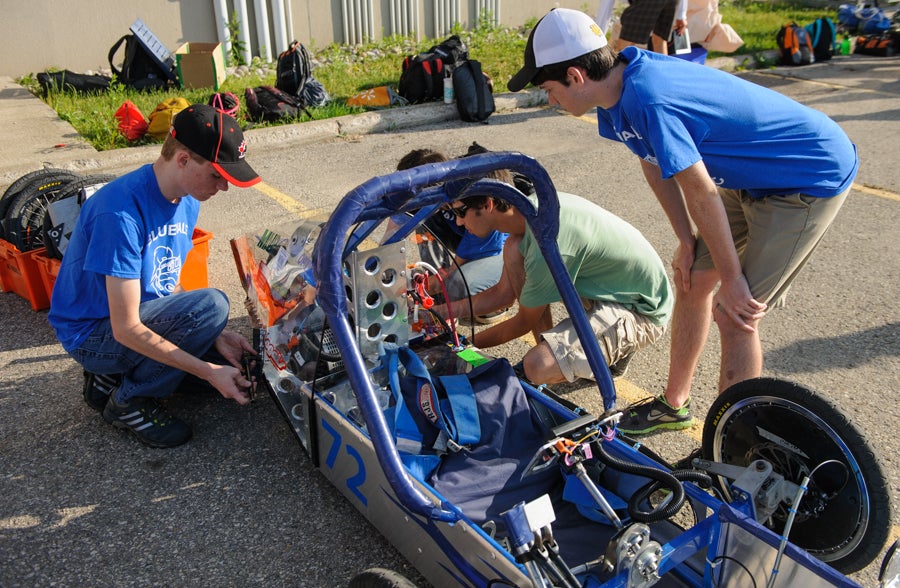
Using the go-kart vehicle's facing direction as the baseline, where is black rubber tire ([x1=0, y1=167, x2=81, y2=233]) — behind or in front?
behind

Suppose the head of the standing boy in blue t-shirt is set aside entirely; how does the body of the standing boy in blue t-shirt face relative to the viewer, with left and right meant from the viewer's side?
facing to the left of the viewer

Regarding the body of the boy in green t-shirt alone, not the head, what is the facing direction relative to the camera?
to the viewer's left

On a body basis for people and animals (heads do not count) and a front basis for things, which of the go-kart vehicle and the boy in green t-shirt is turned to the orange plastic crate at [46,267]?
the boy in green t-shirt

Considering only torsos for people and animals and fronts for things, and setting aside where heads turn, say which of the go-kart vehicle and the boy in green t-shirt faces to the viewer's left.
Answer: the boy in green t-shirt

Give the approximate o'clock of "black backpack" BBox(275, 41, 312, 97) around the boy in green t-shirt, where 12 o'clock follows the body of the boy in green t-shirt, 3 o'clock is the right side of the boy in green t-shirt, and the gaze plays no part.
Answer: The black backpack is roughly at 2 o'clock from the boy in green t-shirt.

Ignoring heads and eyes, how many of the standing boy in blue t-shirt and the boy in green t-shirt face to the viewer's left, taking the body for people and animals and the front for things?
2

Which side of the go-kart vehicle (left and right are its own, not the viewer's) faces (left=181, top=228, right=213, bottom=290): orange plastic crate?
back

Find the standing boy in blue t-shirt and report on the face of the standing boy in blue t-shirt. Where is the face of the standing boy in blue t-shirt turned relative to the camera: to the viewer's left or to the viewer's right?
to the viewer's left

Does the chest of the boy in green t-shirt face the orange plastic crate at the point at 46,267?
yes

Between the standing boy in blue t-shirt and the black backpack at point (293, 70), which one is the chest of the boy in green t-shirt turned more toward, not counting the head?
the black backpack

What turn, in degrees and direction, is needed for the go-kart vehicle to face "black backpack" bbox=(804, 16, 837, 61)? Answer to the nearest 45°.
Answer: approximately 135° to its left

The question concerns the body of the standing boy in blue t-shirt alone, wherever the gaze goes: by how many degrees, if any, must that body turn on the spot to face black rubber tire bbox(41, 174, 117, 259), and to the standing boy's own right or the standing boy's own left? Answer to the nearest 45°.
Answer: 0° — they already face it
